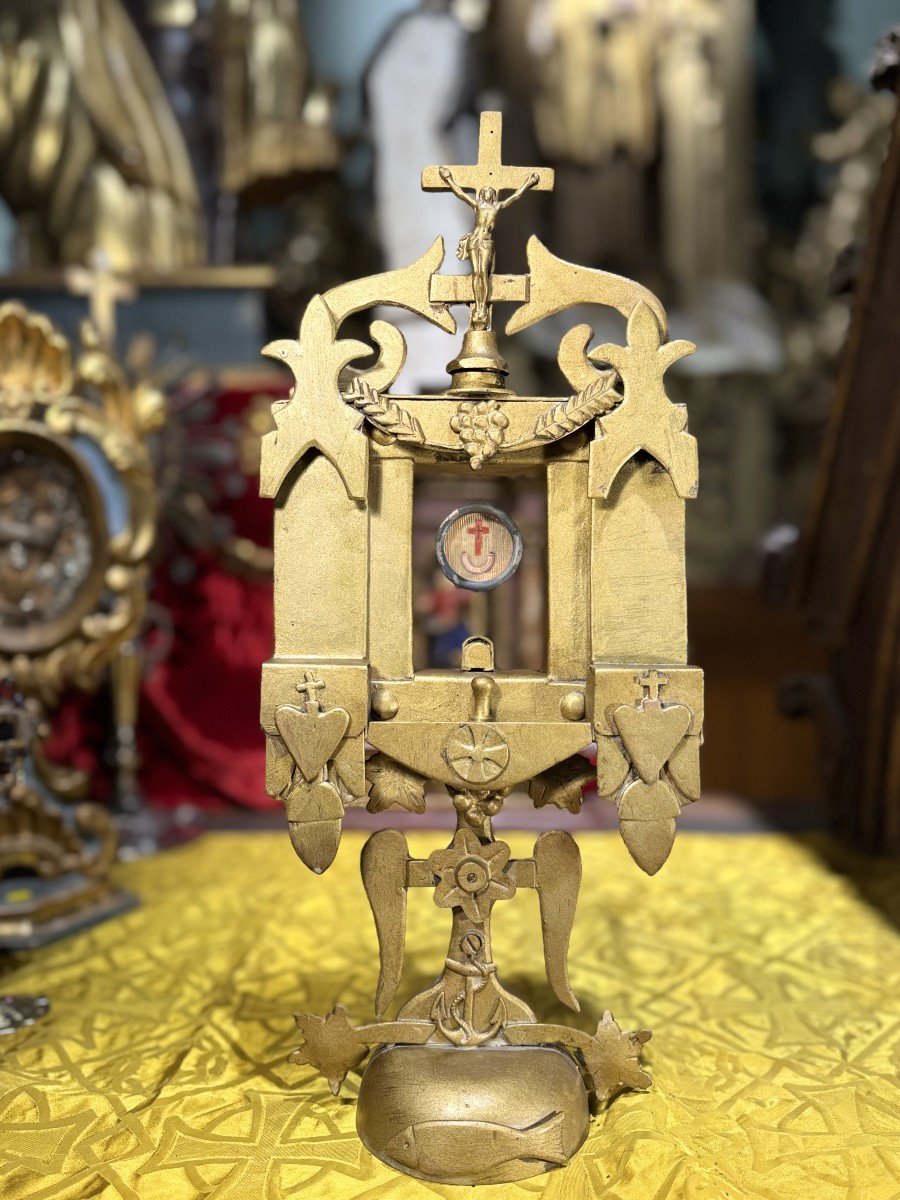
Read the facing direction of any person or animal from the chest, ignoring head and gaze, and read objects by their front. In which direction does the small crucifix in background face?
toward the camera

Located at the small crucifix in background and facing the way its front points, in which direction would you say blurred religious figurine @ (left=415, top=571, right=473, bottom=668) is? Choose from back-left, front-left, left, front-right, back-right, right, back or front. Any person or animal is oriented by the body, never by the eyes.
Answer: left

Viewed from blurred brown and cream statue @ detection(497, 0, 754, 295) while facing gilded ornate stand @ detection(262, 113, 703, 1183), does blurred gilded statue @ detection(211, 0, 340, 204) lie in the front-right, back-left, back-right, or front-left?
front-right

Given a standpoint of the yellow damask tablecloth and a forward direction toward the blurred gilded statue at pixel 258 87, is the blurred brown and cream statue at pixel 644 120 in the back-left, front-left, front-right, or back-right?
front-right

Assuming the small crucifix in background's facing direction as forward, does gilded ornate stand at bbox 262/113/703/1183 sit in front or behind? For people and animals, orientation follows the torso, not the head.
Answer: in front

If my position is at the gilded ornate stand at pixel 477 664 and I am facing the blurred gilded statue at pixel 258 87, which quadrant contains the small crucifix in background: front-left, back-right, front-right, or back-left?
front-left

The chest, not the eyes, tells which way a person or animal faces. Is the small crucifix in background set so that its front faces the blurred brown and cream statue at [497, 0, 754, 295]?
no

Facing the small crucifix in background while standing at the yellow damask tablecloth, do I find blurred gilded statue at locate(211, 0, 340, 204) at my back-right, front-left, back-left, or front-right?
front-right
